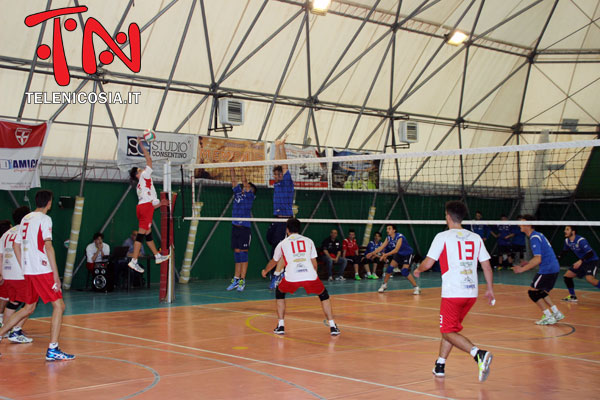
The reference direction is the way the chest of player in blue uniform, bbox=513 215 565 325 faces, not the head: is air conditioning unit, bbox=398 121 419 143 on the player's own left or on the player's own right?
on the player's own right

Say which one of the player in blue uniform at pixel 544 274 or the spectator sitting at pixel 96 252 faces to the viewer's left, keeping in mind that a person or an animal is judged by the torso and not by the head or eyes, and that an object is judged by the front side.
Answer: the player in blue uniform

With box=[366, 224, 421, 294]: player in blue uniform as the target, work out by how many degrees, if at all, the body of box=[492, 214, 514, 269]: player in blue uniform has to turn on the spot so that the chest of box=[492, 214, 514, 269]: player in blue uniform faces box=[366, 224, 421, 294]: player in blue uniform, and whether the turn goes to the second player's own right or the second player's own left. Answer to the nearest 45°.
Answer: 0° — they already face them

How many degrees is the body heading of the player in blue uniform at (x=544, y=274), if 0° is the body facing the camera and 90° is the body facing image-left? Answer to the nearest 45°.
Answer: approximately 90°

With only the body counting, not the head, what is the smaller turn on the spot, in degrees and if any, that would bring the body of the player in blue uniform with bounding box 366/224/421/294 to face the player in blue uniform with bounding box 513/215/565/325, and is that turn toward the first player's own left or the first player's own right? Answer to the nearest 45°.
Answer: approximately 90° to the first player's own left

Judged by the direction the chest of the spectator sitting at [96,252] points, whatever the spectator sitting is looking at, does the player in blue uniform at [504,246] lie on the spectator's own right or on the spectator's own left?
on the spectator's own left

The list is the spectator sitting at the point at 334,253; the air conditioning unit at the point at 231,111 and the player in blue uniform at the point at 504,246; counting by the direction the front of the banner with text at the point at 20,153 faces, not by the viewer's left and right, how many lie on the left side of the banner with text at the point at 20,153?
3
